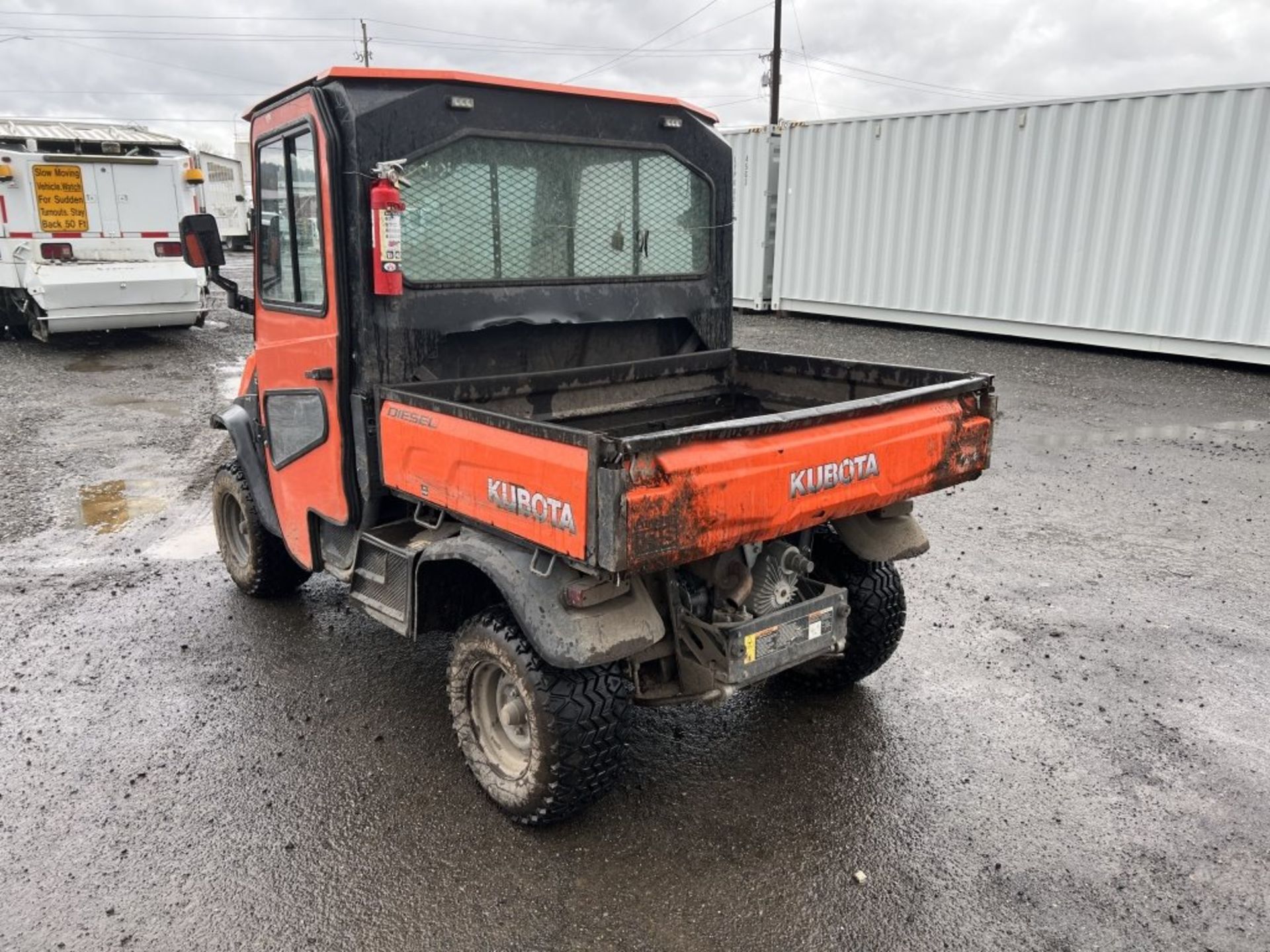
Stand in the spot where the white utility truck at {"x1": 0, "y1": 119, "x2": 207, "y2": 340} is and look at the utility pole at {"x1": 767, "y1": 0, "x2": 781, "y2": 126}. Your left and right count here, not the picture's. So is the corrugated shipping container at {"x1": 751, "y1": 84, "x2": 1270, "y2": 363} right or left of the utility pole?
right

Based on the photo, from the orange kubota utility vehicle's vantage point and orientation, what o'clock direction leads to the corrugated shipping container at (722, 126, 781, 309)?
The corrugated shipping container is roughly at 2 o'clock from the orange kubota utility vehicle.

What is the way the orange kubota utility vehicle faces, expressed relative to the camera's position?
facing away from the viewer and to the left of the viewer

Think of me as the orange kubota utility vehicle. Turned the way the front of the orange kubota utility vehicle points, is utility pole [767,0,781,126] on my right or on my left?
on my right

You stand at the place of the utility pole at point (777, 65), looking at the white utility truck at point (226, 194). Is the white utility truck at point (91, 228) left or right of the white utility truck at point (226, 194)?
left

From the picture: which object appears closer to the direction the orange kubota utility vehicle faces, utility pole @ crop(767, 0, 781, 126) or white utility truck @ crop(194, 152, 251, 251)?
the white utility truck

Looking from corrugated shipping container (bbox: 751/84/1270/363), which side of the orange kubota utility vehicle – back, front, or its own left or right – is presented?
right

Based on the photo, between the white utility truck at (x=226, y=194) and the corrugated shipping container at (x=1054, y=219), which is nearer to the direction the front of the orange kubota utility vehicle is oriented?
the white utility truck

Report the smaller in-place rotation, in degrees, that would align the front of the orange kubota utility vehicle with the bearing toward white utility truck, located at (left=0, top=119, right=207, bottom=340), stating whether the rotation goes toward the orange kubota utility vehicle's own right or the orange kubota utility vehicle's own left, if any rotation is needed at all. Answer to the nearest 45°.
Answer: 0° — it already faces it
